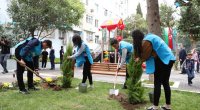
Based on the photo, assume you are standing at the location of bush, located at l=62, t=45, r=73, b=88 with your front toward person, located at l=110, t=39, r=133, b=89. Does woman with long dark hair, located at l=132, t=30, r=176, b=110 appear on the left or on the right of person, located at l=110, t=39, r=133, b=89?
right

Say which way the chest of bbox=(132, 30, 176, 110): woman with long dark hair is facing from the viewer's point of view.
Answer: to the viewer's left

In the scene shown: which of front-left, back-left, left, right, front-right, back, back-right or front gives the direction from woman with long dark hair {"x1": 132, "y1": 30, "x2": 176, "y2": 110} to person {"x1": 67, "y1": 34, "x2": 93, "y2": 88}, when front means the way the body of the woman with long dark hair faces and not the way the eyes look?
front-right

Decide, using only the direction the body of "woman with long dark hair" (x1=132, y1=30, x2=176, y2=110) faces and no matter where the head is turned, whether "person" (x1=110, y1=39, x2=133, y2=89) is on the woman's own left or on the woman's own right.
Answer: on the woman's own right

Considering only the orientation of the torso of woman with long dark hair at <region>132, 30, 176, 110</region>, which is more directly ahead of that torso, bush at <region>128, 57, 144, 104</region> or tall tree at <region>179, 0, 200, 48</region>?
the bush

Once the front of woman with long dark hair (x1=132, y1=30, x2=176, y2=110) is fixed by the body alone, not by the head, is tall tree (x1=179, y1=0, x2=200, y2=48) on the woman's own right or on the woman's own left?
on the woman's own right
